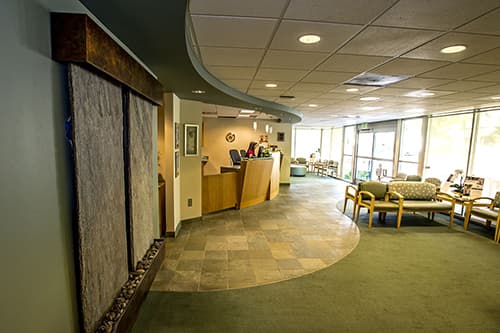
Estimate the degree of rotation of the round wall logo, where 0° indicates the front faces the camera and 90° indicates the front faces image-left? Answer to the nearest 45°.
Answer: approximately 0°

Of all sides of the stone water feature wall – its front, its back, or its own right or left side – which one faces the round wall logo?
left

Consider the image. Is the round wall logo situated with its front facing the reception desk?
yes

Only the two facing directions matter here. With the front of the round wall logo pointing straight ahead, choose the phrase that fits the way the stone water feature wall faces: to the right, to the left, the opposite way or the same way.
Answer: to the left

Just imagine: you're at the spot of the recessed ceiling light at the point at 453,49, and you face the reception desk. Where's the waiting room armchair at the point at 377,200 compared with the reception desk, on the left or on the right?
right

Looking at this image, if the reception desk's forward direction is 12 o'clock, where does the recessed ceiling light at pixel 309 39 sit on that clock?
The recessed ceiling light is roughly at 1 o'clock from the reception desk.

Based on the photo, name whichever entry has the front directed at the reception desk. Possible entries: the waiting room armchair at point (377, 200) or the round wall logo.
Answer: the round wall logo
